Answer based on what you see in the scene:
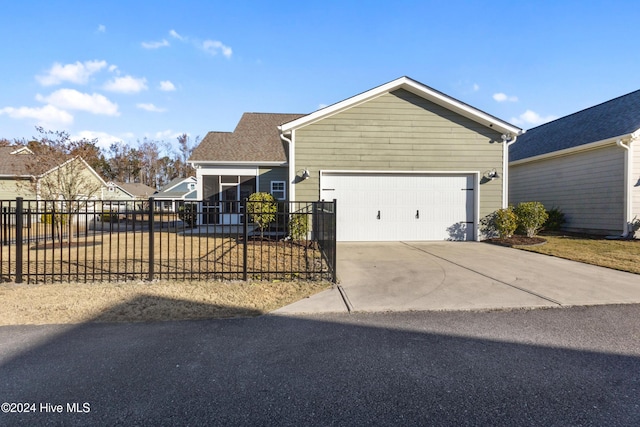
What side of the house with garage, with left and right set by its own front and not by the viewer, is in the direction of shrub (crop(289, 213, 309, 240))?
front

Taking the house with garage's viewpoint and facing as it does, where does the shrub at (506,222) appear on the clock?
The shrub is roughly at 9 o'clock from the house with garage.

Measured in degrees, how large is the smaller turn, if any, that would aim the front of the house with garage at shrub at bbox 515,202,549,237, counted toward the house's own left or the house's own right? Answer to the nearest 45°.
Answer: approximately 90° to the house's own left

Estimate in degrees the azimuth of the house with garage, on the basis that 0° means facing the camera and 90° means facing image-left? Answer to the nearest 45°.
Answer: approximately 0°

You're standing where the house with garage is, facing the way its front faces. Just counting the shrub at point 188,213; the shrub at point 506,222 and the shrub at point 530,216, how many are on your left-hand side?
2

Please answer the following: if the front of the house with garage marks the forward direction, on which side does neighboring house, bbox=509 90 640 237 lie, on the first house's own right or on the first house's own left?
on the first house's own left

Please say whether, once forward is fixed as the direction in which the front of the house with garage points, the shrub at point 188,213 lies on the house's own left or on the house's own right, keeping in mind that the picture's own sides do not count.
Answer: on the house's own right
